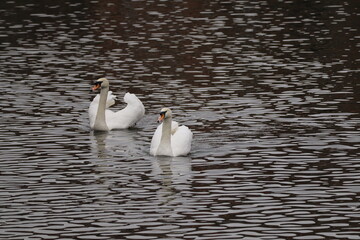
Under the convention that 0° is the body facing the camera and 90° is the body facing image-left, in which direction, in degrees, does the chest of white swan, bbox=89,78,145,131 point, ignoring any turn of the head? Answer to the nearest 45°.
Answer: approximately 45°

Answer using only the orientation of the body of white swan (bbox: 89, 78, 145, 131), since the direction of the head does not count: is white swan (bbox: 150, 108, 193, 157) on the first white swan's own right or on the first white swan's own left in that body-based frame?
on the first white swan's own left

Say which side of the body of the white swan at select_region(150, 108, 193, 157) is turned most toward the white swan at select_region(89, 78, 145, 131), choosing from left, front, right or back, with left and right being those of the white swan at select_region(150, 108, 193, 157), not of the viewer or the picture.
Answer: right
